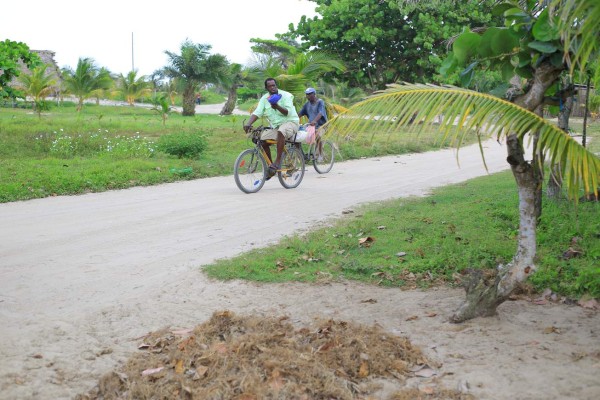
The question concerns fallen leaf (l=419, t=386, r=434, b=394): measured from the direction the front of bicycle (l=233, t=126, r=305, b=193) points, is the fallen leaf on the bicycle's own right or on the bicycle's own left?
on the bicycle's own left

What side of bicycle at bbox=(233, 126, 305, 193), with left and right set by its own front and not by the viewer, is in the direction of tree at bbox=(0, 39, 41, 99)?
right

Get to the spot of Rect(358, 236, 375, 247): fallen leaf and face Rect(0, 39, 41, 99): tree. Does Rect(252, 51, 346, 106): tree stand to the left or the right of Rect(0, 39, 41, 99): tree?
right

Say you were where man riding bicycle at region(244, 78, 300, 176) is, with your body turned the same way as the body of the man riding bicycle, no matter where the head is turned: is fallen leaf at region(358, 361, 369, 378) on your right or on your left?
on your left

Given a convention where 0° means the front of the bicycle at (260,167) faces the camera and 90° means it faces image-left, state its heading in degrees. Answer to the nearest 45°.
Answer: approximately 45°

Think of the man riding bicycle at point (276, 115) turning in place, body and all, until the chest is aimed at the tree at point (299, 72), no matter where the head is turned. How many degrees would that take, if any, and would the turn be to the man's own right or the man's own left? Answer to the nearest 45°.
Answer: approximately 135° to the man's own right

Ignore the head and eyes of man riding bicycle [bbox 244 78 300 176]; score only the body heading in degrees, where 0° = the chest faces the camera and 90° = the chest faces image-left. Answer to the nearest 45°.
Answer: approximately 45°

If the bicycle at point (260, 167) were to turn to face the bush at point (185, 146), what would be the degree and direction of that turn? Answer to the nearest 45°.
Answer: approximately 90° to its right

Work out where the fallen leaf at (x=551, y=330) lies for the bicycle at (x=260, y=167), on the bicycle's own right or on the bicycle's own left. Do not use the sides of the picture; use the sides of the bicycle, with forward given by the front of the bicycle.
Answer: on the bicycle's own left

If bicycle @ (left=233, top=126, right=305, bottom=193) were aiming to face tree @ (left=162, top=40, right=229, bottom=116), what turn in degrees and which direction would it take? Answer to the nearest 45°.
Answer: approximately 135° to its right

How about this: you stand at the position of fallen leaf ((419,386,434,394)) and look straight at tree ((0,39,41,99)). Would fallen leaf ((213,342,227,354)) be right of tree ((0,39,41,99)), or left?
left

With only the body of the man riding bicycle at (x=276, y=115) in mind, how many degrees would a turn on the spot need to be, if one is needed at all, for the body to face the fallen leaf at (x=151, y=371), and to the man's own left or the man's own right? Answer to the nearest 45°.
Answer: approximately 45° to the man's own left
